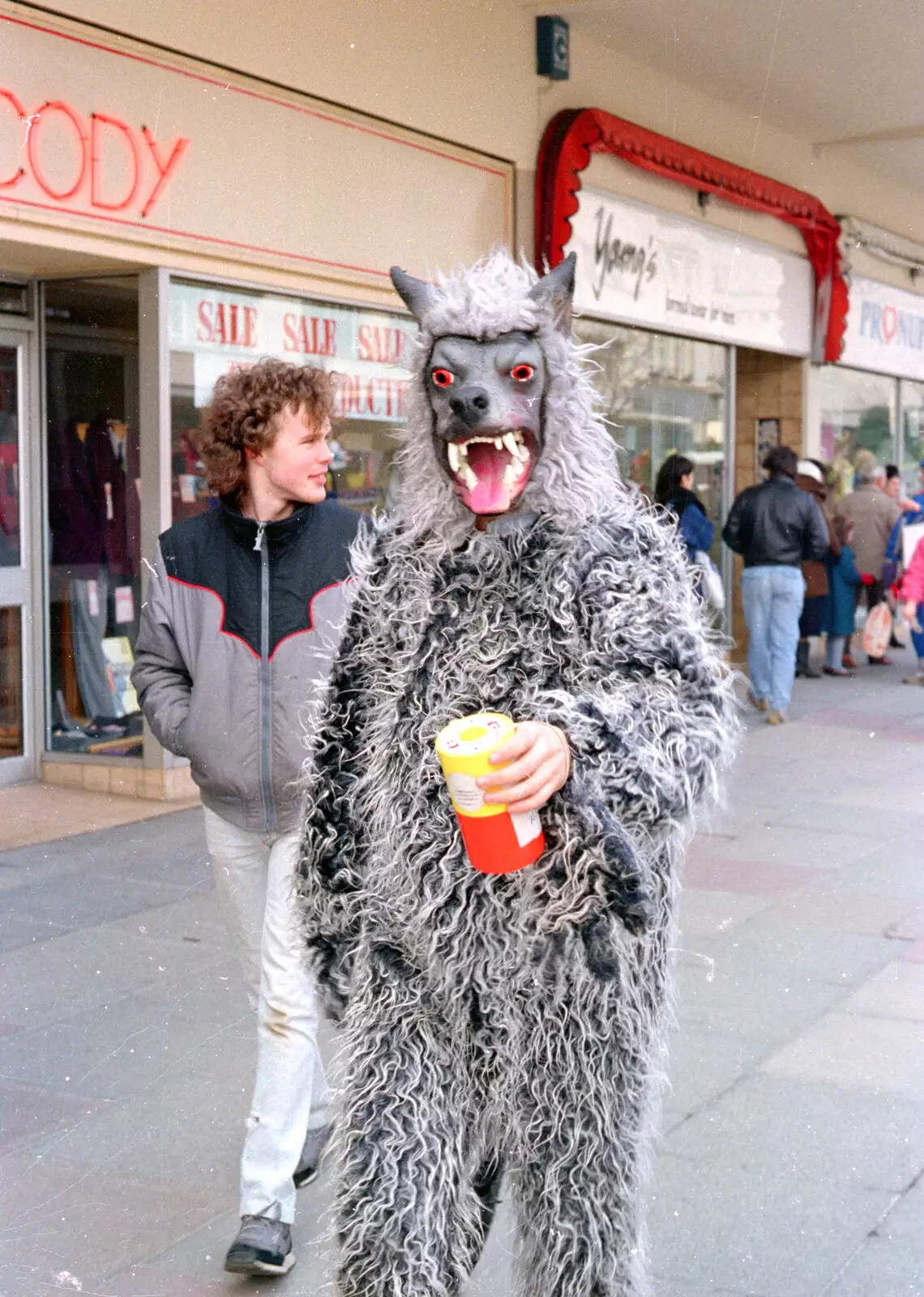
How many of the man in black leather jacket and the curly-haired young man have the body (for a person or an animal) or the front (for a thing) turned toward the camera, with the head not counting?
1

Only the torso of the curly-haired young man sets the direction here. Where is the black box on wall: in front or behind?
behind

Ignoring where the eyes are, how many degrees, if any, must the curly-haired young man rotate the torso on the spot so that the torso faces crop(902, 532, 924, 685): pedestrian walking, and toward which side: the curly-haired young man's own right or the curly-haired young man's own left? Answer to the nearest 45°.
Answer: approximately 135° to the curly-haired young man's own left

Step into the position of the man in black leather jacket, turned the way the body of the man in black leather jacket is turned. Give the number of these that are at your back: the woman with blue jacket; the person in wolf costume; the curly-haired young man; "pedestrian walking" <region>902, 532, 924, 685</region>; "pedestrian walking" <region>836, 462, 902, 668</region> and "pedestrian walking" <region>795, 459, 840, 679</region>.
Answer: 2

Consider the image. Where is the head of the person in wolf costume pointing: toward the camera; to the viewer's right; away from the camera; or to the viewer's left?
toward the camera

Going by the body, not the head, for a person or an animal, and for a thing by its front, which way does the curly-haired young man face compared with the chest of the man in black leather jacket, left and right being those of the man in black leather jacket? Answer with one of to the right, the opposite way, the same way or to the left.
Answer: the opposite way

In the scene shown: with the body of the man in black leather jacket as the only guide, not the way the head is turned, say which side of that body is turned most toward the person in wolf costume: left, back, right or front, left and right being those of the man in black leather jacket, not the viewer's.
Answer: back

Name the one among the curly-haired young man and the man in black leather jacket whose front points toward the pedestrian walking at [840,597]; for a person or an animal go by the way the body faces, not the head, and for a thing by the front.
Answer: the man in black leather jacket

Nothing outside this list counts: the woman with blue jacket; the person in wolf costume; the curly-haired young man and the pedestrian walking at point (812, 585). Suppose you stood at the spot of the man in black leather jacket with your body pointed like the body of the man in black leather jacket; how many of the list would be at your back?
2

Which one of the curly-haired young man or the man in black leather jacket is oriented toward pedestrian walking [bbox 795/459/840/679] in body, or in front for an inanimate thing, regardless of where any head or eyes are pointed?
the man in black leather jacket

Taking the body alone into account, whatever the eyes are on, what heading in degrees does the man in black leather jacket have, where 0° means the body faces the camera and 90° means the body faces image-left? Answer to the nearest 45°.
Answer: approximately 180°

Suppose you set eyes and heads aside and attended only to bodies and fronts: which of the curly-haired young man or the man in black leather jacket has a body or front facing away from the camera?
the man in black leather jacket

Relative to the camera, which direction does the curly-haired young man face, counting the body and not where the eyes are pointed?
toward the camera
